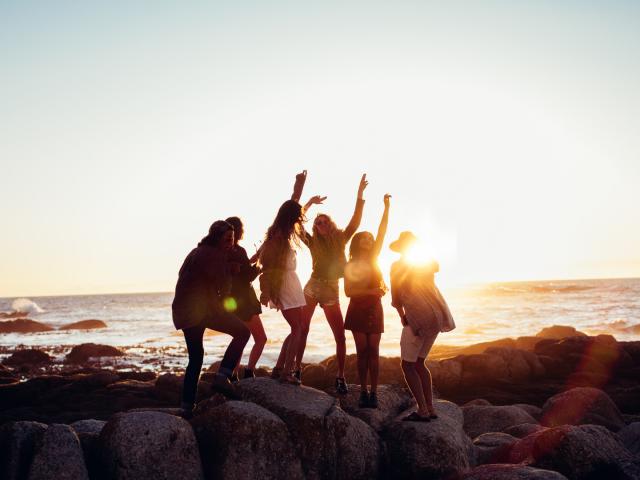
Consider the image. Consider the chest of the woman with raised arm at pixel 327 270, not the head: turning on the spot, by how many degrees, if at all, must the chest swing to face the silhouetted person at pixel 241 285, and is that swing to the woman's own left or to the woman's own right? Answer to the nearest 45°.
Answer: approximately 90° to the woman's own right

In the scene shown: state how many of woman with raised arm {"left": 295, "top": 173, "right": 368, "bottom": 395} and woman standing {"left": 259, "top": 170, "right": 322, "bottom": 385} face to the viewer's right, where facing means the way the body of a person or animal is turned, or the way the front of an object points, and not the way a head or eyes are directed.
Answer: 1

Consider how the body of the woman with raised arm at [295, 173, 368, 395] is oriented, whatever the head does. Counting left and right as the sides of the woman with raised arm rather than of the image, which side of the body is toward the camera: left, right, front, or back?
front

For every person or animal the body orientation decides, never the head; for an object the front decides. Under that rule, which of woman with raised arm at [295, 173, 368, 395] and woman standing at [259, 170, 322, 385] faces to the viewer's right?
the woman standing

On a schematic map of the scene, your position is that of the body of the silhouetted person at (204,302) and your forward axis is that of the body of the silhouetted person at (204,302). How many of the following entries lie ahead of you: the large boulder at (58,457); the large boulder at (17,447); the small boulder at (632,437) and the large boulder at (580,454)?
2

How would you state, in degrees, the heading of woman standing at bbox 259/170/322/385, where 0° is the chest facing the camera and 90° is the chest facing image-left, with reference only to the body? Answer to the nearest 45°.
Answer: approximately 270°

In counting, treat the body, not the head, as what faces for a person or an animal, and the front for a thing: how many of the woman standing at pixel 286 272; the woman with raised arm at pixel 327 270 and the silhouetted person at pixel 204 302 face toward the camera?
1

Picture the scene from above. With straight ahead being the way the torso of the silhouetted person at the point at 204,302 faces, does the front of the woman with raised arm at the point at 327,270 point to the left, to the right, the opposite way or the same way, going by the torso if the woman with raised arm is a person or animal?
to the right

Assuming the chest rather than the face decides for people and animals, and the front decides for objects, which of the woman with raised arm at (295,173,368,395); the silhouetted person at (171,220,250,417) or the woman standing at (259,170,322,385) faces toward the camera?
the woman with raised arm
